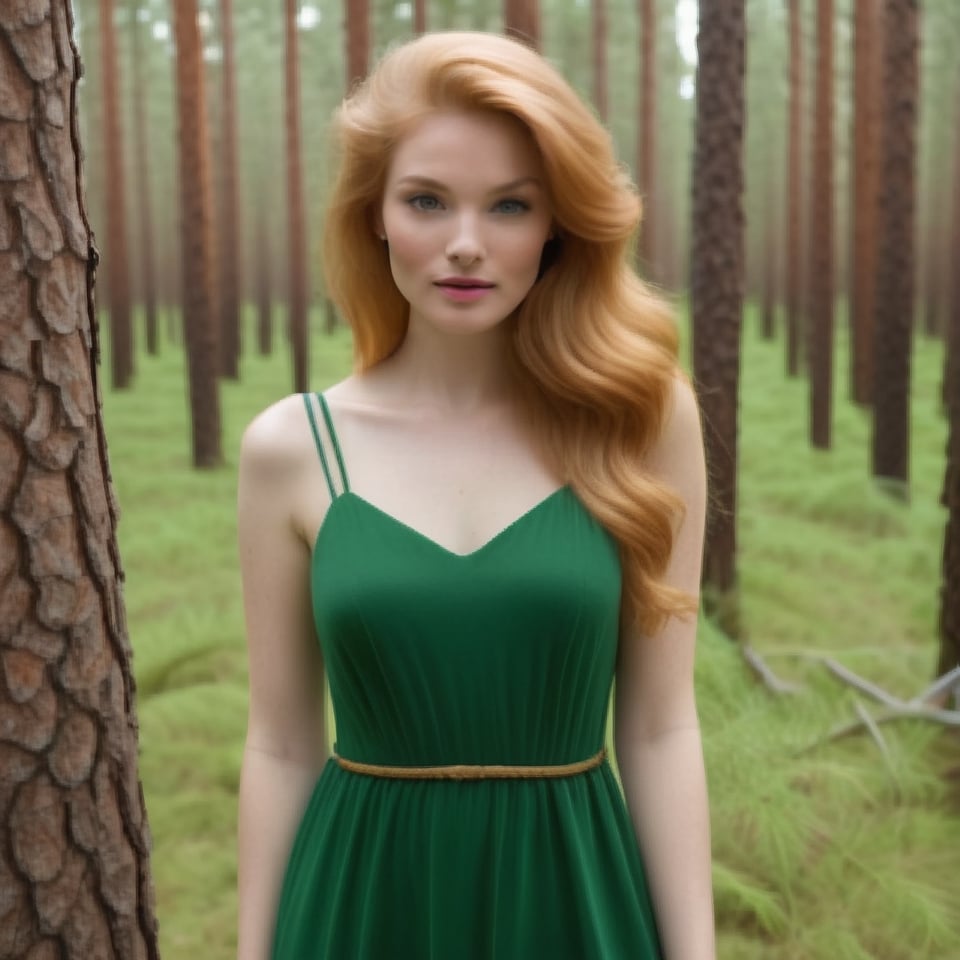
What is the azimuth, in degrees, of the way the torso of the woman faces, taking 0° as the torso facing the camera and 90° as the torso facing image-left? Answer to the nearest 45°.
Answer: approximately 0°

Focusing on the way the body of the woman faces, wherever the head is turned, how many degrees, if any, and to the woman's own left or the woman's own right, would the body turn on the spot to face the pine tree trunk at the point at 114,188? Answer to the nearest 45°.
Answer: approximately 180°

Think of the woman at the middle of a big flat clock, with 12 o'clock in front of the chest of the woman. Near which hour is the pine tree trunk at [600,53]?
The pine tree trunk is roughly at 6 o'clock from the woman.

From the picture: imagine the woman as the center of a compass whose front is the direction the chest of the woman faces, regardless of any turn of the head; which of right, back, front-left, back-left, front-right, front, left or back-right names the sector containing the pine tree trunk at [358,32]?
back

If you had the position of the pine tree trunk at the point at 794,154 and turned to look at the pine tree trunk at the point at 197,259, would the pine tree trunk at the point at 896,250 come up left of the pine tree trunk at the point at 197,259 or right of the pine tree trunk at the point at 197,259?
left

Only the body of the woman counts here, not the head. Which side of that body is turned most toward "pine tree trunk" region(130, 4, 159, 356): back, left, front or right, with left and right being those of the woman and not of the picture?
back

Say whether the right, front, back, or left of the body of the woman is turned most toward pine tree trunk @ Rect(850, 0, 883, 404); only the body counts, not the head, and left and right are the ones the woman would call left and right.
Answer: back

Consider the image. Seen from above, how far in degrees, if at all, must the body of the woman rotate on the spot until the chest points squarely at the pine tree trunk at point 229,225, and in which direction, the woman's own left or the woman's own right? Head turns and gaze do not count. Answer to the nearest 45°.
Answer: approximately 180°

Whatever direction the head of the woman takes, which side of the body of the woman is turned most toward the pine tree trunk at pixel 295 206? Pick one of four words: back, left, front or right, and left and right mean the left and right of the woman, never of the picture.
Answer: back
